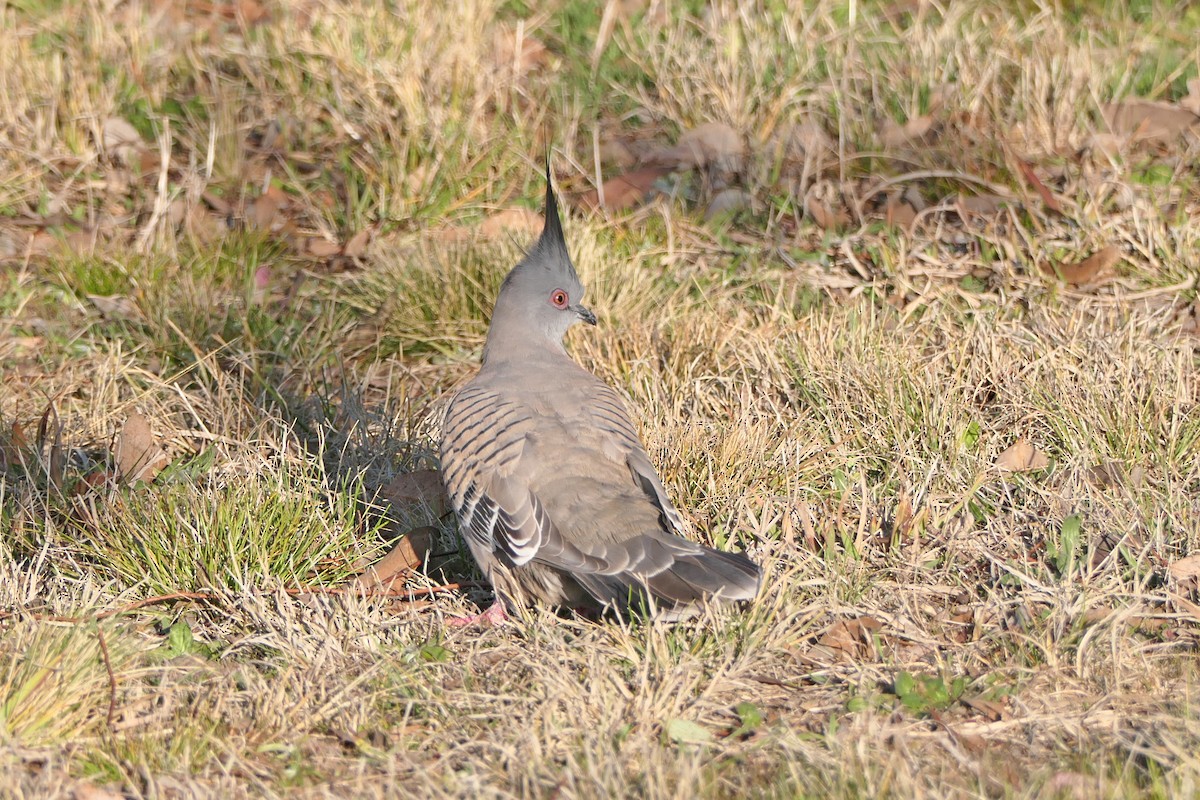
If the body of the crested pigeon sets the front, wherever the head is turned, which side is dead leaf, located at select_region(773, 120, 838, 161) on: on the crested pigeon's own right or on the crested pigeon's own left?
on the crested pigeon's own right

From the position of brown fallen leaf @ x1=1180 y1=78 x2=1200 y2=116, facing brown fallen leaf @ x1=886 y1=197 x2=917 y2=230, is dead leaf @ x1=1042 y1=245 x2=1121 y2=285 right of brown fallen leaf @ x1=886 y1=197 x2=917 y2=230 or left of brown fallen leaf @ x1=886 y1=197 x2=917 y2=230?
left

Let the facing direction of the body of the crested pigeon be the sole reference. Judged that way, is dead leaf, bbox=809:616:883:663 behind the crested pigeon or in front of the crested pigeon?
behind

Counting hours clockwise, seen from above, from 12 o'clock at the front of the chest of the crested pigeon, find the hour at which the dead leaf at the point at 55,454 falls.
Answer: The dead leaf is roughly at 11 o'clock from the crested pigeon.

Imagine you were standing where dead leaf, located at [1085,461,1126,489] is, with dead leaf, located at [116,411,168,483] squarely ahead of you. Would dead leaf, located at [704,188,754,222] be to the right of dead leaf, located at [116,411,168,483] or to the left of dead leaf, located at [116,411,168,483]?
right

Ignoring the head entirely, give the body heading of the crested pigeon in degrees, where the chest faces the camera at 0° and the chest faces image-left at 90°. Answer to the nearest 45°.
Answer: approximately 135°

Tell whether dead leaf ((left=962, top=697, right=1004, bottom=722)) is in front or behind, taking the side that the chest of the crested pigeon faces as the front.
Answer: behind

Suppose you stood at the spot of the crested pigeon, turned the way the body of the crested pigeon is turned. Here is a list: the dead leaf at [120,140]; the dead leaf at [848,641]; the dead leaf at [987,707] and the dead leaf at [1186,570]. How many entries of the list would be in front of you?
1

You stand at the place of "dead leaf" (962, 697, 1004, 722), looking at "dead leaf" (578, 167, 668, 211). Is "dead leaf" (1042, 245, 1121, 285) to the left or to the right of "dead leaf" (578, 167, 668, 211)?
right

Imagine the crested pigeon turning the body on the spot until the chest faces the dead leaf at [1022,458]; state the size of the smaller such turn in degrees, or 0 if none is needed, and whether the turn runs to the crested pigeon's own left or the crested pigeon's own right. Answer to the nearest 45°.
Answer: approximately 90° to the crested pigeon's own right

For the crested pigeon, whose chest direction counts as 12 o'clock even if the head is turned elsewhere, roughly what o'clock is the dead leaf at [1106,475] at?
The dead leaf is roughly at 4 o'clock from the crested pigeon.

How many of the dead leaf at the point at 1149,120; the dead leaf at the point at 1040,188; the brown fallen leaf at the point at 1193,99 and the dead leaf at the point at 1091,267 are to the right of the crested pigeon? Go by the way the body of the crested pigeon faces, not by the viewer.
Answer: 4

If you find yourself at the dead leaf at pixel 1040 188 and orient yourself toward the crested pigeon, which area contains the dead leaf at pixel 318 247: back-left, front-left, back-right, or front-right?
front-right

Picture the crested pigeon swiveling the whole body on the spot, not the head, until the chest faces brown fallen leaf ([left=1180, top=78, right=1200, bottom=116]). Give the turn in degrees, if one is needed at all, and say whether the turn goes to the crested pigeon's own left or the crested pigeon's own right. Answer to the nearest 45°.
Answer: approximately 90° to the crested pigeon's own right

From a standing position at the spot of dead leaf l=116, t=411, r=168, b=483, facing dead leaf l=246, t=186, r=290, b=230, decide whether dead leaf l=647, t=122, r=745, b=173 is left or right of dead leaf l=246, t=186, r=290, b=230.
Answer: right

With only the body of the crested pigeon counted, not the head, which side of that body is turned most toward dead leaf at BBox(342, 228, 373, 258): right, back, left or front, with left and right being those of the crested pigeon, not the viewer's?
front

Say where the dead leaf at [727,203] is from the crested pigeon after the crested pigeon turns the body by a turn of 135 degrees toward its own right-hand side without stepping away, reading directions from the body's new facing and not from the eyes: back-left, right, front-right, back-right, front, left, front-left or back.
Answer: left

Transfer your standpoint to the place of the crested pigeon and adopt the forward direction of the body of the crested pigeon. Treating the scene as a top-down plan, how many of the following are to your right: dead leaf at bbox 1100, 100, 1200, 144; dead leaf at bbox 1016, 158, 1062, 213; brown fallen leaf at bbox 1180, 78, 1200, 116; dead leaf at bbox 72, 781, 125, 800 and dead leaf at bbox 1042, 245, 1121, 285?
4

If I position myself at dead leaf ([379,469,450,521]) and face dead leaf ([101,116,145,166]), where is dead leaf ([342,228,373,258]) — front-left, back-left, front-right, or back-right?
front-right

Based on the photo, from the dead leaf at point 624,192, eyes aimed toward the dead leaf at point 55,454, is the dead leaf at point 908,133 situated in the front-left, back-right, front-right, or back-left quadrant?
back-left

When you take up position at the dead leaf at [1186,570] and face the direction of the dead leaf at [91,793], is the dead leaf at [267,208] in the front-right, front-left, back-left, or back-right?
front-right
